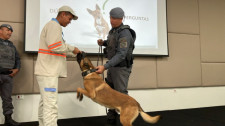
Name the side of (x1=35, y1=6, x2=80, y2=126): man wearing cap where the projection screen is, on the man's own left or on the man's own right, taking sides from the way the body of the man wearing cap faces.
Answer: on the man's own left

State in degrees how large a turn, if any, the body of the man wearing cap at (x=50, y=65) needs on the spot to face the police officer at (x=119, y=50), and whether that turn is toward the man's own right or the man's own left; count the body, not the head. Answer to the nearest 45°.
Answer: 0° — they already face them

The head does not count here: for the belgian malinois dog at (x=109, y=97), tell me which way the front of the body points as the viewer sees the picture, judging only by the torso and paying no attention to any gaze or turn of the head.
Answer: to the viewer's left

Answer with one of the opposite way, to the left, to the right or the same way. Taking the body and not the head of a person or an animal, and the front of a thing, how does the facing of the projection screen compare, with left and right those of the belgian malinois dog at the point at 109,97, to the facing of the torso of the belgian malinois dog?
to the left

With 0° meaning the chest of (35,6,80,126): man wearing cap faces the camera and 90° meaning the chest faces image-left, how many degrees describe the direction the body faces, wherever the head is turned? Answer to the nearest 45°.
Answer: approximately 270°

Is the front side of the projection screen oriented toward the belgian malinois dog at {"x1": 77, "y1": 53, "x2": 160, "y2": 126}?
yes

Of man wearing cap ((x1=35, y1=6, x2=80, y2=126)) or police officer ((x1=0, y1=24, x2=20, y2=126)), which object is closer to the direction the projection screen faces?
the man wearing cap
